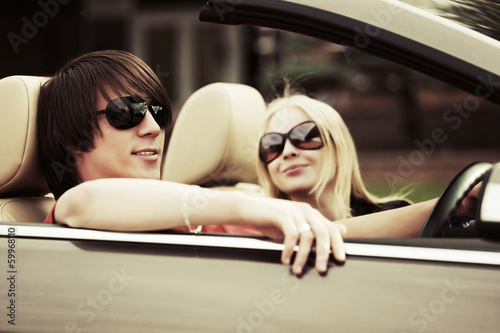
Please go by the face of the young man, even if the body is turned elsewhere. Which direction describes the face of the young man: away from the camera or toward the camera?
toward the camera

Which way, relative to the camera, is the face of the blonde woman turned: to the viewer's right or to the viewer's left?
to the viewer's left

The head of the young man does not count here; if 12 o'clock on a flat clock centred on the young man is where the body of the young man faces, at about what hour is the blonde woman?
The blonde woman is roughly at 9 o'clock from the young man.

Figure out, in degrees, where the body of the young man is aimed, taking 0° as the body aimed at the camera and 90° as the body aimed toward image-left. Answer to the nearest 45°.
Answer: approximately 315°
